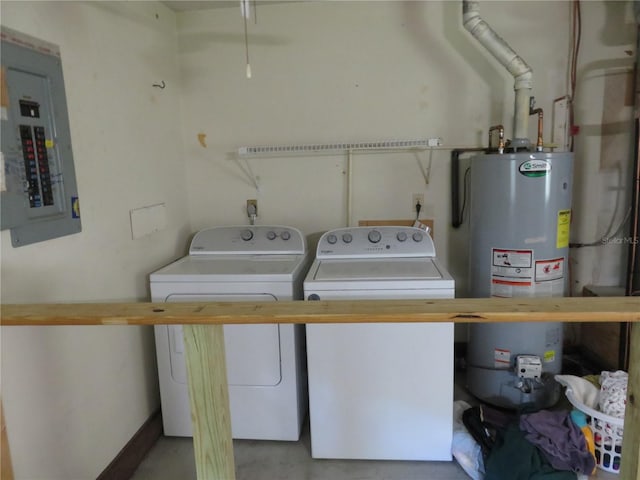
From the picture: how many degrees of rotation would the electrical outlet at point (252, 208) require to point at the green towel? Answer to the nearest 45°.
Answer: approximately 45° to its left

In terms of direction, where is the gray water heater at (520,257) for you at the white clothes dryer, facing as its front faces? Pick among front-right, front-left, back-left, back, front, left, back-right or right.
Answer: left

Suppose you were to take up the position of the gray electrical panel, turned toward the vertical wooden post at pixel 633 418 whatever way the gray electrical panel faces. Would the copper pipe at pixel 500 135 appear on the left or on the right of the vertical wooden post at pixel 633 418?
left

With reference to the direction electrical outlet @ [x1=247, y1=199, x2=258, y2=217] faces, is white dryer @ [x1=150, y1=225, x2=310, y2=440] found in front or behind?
in front

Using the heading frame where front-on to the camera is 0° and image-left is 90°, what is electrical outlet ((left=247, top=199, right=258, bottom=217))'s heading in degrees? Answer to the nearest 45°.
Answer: approximately 0°

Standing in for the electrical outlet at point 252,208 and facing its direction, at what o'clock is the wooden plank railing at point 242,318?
The wooden plank railing is roughly at 12 o'clock from the electrical outlet.

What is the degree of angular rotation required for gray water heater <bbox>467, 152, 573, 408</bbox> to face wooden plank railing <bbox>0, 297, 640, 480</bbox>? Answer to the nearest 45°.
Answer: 0° — it already faces it

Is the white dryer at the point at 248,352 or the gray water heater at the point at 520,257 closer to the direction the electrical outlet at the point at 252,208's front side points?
the white dryer

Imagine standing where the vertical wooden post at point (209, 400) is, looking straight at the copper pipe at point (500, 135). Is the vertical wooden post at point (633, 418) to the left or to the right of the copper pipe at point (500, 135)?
right
